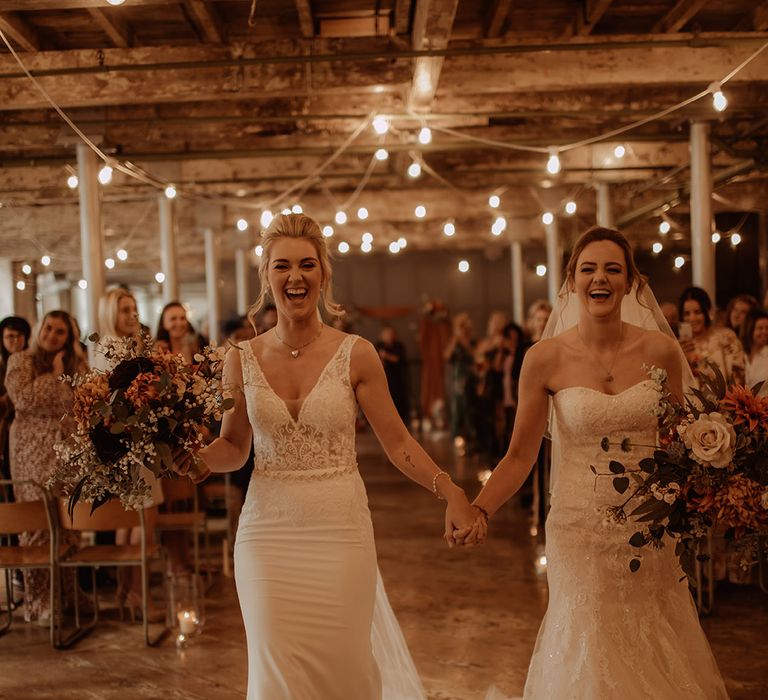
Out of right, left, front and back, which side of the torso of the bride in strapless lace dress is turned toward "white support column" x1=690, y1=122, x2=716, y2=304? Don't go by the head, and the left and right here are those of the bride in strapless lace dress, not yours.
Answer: back

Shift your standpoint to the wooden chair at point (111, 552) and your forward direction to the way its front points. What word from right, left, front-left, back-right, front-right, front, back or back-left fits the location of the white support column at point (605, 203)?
front-right

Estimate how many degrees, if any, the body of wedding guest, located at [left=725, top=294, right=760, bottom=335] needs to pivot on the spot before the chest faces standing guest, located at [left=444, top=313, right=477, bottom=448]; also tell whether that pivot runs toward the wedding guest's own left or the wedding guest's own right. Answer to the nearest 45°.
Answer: approximately 90° to the wedding guest's own right

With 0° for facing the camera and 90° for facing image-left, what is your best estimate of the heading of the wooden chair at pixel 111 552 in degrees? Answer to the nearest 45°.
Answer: approximately 180°

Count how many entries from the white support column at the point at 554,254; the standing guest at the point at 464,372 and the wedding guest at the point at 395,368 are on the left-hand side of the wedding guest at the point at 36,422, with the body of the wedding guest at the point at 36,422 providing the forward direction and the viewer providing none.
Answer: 3

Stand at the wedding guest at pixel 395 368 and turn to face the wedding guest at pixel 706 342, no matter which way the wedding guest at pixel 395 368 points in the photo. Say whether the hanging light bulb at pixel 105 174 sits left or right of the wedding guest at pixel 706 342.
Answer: right

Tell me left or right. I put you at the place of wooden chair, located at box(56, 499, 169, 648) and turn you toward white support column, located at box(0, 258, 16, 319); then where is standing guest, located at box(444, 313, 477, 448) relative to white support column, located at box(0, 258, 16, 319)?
right

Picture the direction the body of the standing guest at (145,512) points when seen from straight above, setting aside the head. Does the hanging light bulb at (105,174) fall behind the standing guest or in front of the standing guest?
behind
